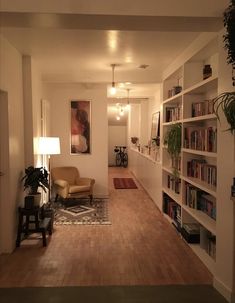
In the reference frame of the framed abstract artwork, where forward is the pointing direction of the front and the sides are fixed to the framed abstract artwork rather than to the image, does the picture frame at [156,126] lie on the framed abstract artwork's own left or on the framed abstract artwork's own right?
on the framed abstract artwork's own left

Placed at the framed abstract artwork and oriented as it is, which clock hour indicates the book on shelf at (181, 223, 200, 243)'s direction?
The book on shelf is roughly at 11 o'clock from the framed abstract artwork.

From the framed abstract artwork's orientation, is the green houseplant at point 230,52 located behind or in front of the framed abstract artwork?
in front

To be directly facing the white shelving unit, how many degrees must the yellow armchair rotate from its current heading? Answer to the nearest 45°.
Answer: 0° — it already faces it

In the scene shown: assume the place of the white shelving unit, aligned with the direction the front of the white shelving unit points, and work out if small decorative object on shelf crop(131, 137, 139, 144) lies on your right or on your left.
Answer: on your right

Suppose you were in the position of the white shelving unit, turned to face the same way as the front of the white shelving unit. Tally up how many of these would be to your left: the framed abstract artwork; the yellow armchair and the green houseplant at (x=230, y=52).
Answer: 1

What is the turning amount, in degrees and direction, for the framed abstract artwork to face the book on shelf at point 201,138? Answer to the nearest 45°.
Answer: approximately 45° to its left

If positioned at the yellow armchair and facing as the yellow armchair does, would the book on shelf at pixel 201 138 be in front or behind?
in front

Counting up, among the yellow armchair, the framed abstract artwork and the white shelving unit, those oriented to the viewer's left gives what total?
1

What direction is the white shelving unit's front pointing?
to the viewer's left

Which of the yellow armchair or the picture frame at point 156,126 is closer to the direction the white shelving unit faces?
the yellow armchair

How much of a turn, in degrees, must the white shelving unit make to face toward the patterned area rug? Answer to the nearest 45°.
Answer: approximately 45° to its right

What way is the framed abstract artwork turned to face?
toward the camera

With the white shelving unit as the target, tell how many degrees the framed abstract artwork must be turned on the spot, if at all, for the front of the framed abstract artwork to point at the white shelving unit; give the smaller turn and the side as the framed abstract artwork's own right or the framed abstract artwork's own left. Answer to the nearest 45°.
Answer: approximately 45° to the framed abstract artwork's own left

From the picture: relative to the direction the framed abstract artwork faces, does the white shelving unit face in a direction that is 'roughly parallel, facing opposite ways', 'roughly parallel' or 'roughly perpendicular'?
roughly perpendicular

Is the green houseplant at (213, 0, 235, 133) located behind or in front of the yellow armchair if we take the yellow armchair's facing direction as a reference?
in front

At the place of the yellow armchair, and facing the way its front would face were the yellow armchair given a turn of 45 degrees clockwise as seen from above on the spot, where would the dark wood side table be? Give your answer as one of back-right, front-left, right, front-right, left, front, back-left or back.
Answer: front
